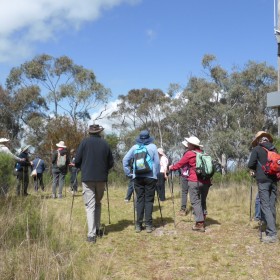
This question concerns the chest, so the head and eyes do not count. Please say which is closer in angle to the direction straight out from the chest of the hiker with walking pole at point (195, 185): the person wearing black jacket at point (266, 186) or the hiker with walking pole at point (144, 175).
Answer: the hiker with walking pole

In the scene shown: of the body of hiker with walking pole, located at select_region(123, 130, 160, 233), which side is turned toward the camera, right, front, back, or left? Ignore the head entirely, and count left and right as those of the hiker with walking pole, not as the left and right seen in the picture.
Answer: back

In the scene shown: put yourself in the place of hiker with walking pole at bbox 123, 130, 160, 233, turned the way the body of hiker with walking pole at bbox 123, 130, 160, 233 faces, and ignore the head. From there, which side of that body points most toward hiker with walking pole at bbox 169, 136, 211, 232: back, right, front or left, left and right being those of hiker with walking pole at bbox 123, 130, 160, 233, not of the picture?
right

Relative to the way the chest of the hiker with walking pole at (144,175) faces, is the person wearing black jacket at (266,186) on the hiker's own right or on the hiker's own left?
on the hiker's own right

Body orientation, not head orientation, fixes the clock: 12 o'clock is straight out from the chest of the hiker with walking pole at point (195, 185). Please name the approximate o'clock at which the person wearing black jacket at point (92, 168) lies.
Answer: The person wearing black jacket is roughly at 11 o'clock from the hiker with walking pole.

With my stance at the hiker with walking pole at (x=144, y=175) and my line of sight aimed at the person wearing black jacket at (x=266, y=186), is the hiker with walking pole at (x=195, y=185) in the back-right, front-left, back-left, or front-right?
front-left

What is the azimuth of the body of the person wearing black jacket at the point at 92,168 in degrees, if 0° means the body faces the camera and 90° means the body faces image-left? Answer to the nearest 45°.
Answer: approximately 180°

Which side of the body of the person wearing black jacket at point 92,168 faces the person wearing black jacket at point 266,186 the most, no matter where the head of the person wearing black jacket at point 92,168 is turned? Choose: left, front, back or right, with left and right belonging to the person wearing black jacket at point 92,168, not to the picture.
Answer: right

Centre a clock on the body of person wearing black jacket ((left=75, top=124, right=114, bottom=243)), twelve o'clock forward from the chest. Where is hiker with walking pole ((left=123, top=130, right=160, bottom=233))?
The hiker with walking pole is roughly at 2 o'clock from the person wearing black jacket.

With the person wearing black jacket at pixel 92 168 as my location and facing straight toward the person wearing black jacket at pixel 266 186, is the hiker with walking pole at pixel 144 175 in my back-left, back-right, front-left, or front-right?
front-left

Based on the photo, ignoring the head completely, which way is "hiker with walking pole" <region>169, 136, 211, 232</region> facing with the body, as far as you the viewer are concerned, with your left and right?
facing to the left of the viewer

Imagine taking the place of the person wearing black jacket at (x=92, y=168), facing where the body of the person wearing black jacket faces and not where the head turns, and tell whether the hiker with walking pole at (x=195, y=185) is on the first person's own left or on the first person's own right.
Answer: on the first person's own right
